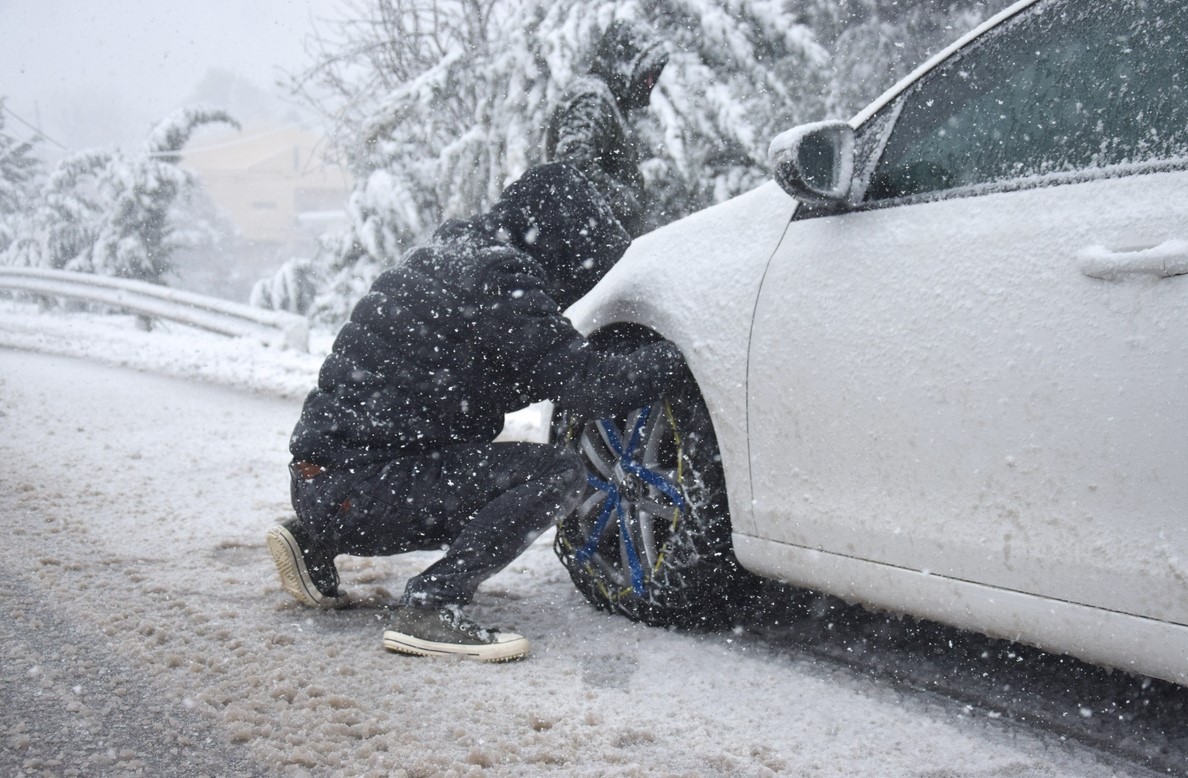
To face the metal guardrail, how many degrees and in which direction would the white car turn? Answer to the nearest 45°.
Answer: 0° — it already faces it

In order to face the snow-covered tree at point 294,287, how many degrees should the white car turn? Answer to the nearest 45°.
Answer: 0° — it already faces it

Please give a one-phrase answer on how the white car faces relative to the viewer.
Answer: facing away from the viewer and to the left of the viewer

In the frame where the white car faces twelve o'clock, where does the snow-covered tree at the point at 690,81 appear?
The snow-covered tree is roughly at 1 o'clock from the white car.

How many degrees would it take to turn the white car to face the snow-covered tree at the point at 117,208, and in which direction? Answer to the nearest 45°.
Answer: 0° — it already faces it

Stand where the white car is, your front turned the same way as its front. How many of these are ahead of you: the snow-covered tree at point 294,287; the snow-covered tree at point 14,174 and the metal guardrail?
3

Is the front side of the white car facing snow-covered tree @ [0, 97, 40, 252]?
yes

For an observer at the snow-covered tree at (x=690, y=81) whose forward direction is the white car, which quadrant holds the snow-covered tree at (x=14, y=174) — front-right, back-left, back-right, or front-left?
back-right
